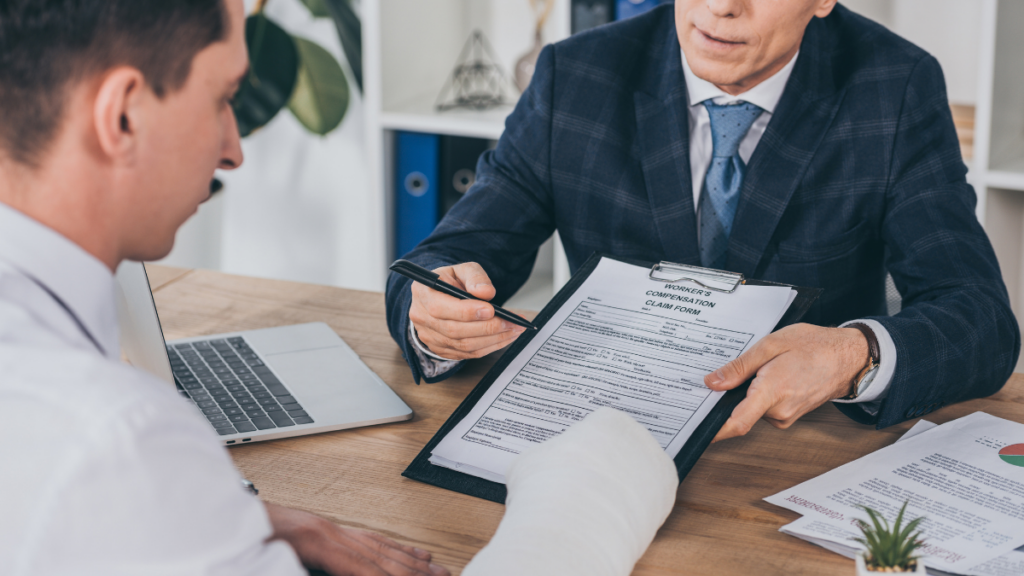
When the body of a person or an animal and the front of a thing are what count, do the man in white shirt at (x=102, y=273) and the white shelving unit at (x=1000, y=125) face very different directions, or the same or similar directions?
very different directions

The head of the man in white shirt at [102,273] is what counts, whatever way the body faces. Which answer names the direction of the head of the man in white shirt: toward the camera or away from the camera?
away from the camera

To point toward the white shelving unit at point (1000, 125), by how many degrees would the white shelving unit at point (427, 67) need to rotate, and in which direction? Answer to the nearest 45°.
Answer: approximately 45° to its left

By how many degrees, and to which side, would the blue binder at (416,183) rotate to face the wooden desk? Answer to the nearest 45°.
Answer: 0° — it already faces it

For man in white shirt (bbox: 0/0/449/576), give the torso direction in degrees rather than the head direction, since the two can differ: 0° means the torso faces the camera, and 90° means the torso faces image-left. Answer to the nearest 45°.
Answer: approximately 225°

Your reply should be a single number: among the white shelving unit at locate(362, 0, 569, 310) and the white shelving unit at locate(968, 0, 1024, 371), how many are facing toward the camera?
2

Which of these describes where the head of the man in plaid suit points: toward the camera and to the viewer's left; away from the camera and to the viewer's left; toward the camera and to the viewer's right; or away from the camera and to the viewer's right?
toward the camera and to the viewer's left

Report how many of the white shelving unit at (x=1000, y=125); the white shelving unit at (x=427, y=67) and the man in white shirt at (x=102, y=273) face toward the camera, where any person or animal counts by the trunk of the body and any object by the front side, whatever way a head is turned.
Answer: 2
